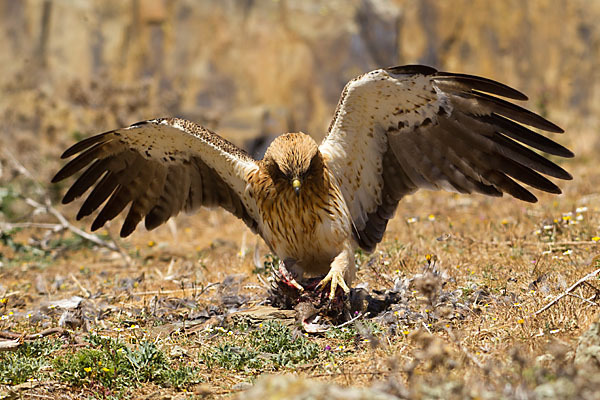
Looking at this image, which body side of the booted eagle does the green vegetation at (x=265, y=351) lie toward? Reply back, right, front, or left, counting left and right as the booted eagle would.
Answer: front

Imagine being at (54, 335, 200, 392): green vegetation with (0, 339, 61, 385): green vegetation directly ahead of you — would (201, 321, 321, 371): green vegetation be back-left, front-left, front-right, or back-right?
back-right

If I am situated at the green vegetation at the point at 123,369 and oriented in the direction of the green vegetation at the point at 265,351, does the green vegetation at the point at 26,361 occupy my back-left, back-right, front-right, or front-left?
back-left

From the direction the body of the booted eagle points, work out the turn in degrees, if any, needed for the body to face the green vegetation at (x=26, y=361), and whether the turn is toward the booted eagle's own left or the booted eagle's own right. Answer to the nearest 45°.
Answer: approximately 45° to the booted eagle's own right

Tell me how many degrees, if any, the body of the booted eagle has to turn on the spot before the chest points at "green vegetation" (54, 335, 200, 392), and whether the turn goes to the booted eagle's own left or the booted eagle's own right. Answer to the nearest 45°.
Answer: approximately 45° to the booted eagle's own right

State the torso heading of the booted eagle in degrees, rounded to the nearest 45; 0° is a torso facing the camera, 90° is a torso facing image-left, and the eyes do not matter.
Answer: approximately 0°
